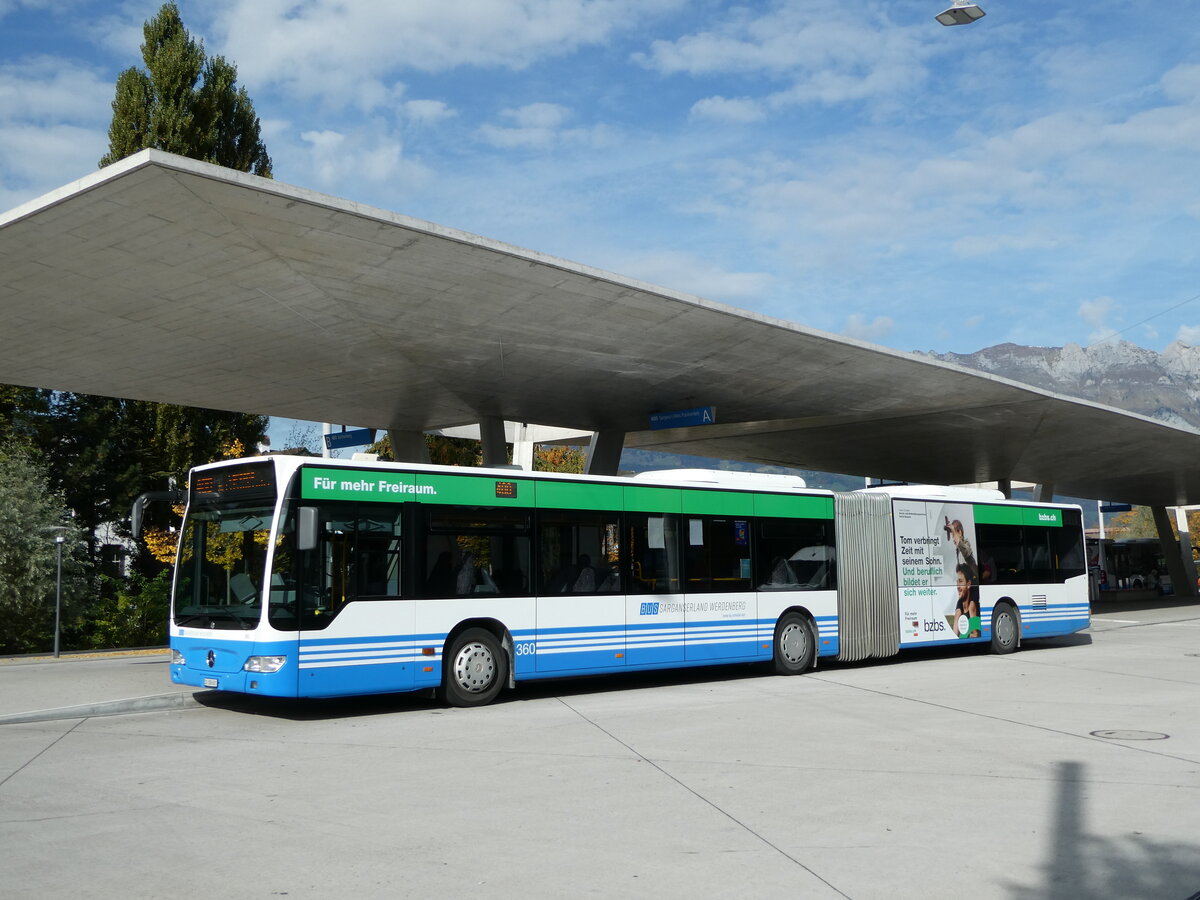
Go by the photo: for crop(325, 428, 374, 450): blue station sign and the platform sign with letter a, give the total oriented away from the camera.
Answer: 0

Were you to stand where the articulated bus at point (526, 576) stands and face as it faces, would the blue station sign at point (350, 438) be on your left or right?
on your right

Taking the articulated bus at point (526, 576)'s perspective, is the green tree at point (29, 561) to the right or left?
on its right

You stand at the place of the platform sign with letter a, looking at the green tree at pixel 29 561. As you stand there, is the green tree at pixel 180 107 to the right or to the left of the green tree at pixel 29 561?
right

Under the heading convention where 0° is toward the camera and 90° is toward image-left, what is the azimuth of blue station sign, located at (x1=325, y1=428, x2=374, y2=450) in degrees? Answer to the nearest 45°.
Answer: approximately 45°

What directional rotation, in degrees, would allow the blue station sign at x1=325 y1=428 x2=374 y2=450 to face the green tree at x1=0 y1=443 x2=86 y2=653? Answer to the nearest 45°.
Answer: approximately 45° to its right

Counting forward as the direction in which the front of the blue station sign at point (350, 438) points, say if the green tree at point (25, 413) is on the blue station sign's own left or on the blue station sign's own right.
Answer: on the blue station sign's own right

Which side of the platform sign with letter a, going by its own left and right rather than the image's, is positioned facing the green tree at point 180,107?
right

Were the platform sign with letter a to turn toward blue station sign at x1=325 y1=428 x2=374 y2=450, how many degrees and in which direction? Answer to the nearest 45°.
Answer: approximately 45° to its right

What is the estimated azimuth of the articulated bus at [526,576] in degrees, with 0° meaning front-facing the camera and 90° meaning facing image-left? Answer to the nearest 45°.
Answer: approximately 45°

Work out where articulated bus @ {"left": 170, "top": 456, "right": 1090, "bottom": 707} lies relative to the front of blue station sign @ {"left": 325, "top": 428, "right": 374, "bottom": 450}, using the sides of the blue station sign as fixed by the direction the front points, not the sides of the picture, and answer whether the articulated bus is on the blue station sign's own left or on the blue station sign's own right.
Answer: on the blue station sign's own left
